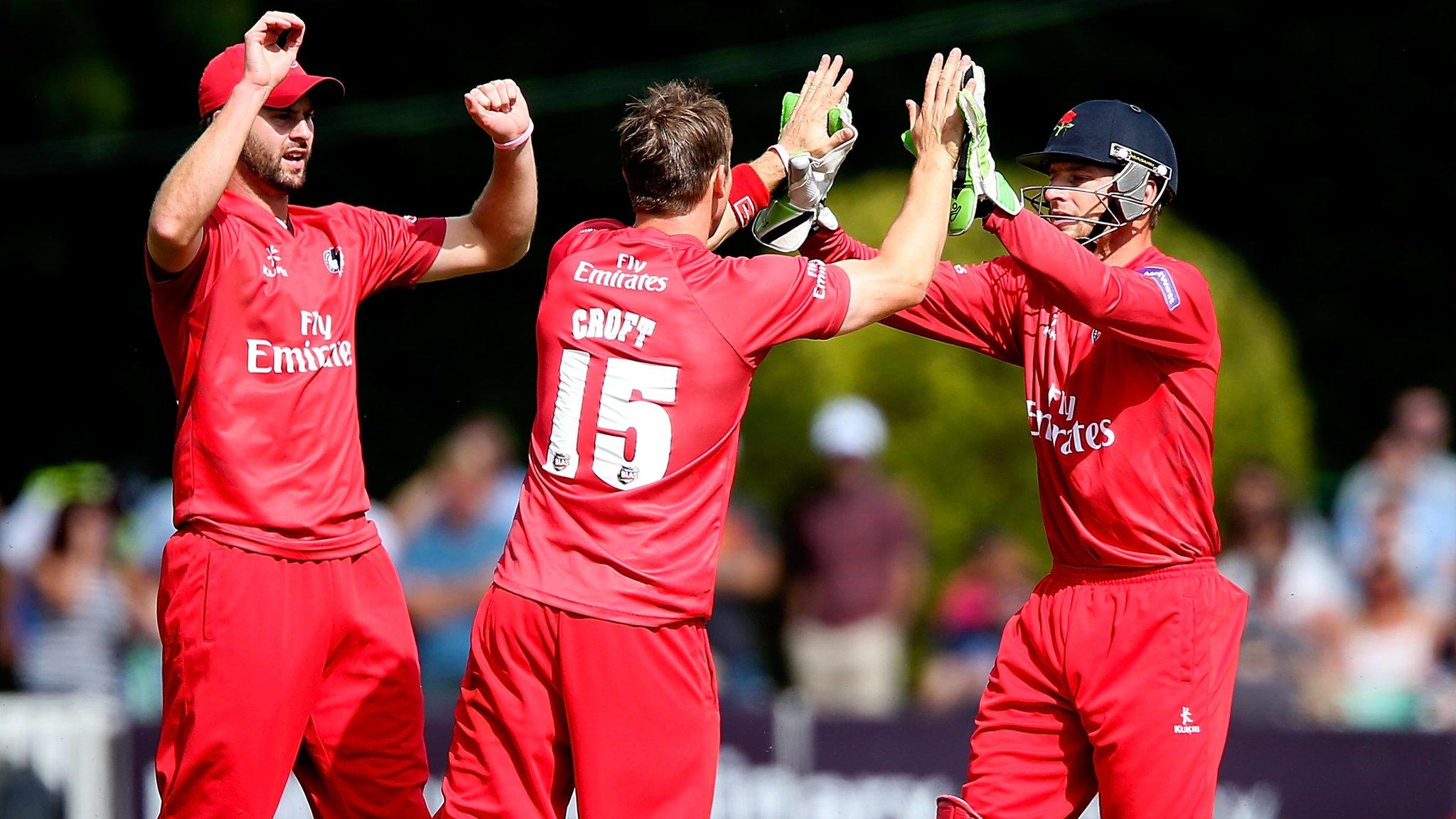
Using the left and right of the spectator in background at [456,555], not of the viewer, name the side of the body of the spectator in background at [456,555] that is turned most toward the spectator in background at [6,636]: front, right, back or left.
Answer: right

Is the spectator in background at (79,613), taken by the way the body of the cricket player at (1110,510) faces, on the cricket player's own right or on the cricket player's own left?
on the cricket player's own right

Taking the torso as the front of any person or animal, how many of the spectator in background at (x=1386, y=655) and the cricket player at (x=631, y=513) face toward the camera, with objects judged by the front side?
1

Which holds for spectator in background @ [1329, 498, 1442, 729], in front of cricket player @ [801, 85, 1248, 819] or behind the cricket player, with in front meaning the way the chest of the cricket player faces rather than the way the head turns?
behind

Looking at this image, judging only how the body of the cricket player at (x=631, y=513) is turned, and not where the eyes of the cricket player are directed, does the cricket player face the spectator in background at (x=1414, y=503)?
yes

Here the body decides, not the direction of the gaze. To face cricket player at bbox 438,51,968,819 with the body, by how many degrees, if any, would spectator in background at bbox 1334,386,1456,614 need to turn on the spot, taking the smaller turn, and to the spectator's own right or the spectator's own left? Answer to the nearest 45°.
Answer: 0° — they already face them

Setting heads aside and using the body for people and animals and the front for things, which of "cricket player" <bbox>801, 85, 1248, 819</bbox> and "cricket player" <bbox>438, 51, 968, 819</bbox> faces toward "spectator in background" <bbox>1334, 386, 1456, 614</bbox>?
"cricket player" <bbox>438, 51, 968, 819</bbox>

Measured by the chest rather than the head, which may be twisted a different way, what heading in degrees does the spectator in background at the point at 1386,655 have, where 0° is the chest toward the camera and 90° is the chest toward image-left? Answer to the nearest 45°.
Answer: approximately 0°

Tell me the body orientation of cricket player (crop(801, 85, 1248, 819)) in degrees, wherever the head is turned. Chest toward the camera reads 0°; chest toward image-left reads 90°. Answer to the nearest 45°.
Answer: approximately 45°

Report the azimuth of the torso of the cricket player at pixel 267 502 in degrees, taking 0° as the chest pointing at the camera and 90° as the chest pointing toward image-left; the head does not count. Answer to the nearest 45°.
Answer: approximately 315°

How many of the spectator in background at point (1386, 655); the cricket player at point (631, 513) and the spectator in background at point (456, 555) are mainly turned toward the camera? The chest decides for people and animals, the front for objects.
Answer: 2
